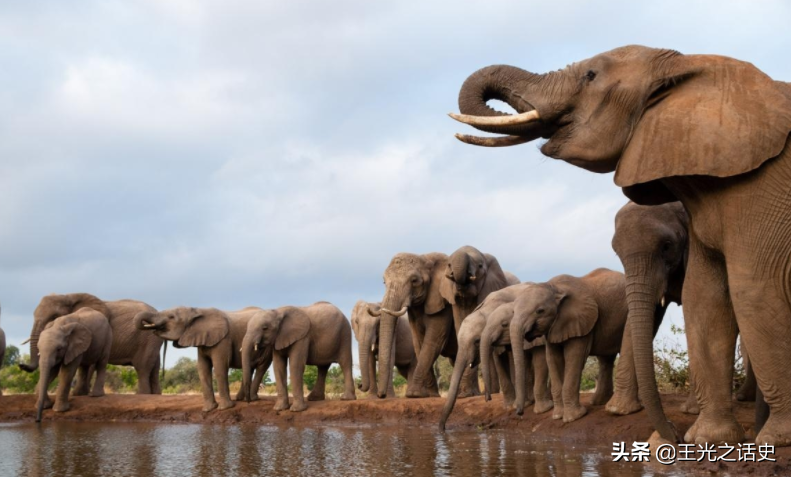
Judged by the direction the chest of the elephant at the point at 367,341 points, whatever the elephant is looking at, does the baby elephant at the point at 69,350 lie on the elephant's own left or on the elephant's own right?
on the elephant's own right

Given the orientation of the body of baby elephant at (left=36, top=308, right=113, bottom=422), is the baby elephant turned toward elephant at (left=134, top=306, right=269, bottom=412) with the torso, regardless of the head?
no

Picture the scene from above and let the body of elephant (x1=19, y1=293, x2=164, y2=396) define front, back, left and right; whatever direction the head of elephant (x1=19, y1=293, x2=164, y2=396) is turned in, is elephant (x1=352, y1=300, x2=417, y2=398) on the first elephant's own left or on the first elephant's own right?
on the first elephant's own left

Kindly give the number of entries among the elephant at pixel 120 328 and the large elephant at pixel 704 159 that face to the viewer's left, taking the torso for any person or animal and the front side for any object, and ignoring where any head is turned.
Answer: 2

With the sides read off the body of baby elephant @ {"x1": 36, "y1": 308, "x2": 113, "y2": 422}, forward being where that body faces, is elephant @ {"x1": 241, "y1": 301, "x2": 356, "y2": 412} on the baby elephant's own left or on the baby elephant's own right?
on the baby elephant's own left

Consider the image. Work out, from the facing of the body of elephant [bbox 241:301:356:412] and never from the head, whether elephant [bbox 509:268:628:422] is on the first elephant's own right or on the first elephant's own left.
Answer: on the first elephant's own left

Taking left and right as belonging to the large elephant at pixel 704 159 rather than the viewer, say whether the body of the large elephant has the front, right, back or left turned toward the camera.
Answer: left

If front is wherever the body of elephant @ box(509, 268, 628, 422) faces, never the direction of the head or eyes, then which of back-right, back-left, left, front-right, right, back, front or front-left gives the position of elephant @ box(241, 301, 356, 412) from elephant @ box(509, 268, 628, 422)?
right

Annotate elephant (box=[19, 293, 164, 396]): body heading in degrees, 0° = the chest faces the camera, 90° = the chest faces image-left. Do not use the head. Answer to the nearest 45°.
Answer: approximately 90°

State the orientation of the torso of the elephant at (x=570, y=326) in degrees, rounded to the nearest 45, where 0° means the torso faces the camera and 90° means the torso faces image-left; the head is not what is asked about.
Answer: approximately 45°

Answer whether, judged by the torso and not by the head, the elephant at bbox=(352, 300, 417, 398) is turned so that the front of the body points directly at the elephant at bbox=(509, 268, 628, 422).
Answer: no

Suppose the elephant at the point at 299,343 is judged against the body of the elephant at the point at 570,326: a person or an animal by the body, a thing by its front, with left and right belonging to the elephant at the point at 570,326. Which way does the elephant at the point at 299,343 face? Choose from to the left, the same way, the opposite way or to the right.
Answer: the same way

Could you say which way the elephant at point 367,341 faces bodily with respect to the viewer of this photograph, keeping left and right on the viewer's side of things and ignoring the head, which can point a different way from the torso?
facing the viewer and to the left of the viewer

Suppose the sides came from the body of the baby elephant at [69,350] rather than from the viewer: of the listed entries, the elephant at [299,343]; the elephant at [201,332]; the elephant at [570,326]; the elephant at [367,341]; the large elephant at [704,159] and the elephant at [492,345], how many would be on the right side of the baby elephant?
0

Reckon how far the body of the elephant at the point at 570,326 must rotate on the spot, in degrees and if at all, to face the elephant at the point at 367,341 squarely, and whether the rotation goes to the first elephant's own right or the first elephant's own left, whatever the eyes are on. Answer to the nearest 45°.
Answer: approximately 90° to the first elephant's own right
